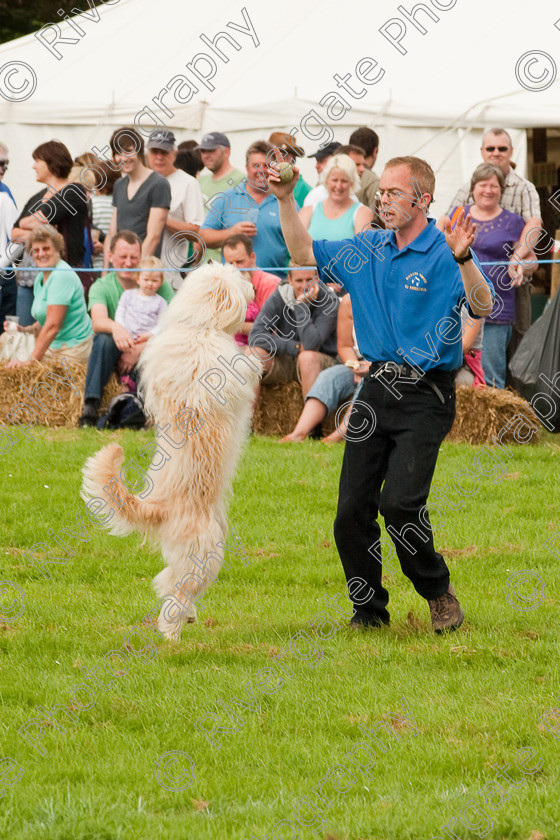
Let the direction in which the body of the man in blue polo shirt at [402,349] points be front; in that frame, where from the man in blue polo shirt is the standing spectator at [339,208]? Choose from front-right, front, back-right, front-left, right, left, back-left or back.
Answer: back-right

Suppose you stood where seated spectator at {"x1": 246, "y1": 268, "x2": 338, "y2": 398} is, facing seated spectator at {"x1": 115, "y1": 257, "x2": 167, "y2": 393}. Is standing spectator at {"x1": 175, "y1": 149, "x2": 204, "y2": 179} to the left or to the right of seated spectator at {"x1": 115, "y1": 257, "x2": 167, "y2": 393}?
right

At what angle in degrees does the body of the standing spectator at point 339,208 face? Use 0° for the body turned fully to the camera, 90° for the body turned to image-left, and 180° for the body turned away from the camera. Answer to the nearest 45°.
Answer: approximately 0°

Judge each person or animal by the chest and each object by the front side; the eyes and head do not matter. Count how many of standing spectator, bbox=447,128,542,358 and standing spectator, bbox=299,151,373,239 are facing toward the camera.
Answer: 2
